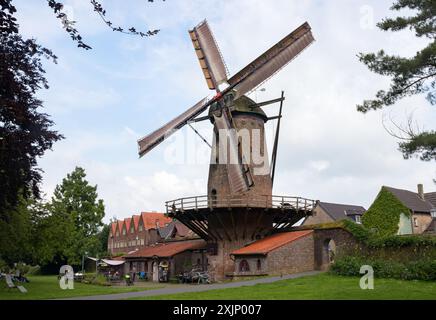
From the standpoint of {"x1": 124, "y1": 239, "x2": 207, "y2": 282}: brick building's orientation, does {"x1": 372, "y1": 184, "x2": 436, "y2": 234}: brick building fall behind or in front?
behind

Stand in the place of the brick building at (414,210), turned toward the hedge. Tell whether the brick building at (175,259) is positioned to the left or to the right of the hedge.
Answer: right

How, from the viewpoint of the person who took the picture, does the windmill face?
facing the viewer and to the left of the viewer

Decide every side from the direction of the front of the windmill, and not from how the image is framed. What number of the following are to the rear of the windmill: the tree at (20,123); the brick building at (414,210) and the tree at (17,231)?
1

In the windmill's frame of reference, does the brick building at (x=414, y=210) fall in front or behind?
behind

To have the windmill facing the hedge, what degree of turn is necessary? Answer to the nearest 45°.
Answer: approximately 90° to its left

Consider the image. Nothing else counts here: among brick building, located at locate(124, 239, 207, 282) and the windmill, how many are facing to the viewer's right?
0

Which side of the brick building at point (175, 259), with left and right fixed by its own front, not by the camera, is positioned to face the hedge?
left

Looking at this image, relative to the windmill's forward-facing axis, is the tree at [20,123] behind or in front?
in front

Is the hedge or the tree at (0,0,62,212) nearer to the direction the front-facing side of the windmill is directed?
the tree
